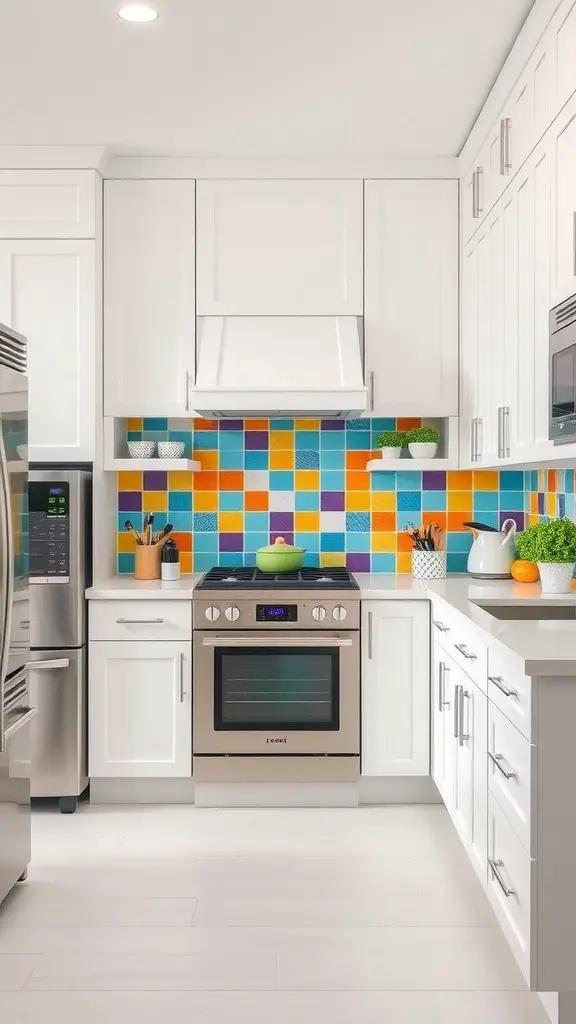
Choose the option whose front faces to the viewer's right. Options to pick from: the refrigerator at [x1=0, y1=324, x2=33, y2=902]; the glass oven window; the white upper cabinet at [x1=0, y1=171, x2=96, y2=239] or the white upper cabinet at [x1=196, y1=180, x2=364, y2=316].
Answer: the refrigerator

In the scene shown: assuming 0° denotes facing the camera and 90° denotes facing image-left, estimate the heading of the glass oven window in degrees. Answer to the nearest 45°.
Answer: approximately 0°

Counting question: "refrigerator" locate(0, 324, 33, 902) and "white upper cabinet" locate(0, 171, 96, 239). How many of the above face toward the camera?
1

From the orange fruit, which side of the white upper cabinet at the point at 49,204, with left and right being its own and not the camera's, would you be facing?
left

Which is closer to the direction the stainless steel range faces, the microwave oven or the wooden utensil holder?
the microwave oven

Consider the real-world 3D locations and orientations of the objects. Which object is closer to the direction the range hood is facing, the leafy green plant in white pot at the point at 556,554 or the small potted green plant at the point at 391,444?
the leafy green plant in white pot

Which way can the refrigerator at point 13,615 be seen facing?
to the viewer's right

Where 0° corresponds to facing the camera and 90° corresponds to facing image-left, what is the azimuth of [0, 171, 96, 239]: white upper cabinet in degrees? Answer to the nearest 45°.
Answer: approximately 0°

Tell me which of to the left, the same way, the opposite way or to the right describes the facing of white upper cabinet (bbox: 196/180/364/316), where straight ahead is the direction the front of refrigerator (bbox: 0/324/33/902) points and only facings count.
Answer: to the right
